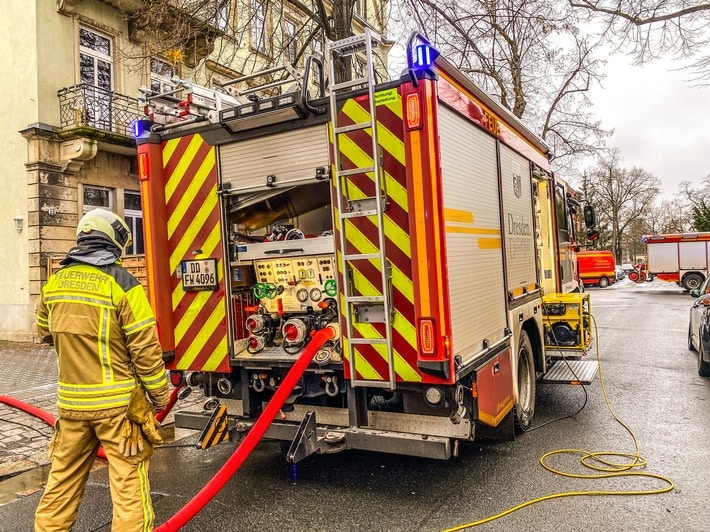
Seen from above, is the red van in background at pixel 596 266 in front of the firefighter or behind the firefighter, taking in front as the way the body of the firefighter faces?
in front

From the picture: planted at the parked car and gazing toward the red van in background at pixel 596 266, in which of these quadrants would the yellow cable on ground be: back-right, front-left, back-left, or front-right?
back-left

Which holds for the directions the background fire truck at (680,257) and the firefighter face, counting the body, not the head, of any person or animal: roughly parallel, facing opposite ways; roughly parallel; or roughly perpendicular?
roughly perpendicular

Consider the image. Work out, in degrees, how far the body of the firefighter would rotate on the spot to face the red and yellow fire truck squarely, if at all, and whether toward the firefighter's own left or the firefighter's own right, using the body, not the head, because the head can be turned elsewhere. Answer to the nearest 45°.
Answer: approximately 45° to the firefighter's own right

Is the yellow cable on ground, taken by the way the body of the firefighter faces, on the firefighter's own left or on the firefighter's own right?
on the firefighter's own right

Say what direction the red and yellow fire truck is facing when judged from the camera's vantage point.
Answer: facing away from the viewer and to the right of the viewer

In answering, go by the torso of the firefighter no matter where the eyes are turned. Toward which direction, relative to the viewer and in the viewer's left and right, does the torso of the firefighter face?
facing away from the viewer and to the right of the viewer
